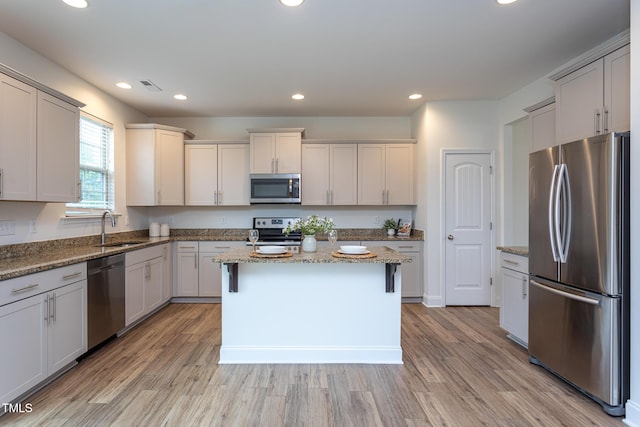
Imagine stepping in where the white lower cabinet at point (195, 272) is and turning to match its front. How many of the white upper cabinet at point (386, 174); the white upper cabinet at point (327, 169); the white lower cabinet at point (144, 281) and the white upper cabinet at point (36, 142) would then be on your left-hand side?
2

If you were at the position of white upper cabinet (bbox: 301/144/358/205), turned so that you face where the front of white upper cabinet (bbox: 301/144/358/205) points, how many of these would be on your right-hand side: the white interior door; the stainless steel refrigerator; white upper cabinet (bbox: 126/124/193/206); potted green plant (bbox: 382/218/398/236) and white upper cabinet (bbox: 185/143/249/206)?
2

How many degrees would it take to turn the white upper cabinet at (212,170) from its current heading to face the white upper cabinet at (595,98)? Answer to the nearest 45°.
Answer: approximately 45° to its left

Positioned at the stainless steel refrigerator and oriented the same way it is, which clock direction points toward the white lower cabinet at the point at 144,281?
The white lower cabinet is roughly at 1 o'clock from the stainless steel refrigerator.

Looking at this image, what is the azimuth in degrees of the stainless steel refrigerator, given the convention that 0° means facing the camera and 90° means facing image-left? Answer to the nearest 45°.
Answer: approximately 45°

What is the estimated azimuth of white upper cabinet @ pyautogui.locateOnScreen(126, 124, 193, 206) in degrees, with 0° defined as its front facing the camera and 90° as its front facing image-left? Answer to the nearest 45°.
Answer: approximately 315°

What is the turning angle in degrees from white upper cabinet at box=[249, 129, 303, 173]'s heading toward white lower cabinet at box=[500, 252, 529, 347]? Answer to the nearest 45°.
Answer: approximately 45° to its left

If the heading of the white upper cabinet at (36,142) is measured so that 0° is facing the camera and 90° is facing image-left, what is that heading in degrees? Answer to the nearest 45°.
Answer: approximately 315°

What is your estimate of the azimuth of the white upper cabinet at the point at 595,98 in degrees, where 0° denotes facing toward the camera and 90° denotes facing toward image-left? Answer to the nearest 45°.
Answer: approximately 45°

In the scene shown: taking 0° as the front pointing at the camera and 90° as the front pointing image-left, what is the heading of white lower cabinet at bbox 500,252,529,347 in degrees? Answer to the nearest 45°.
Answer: approximately 45°

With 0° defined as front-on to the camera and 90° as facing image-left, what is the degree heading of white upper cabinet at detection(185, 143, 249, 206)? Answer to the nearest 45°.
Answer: approximately 0°

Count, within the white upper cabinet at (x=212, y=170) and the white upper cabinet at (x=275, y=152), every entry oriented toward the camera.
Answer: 2

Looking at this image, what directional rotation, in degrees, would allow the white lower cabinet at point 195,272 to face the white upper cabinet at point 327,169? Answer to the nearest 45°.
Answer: approximately 90° to its left
